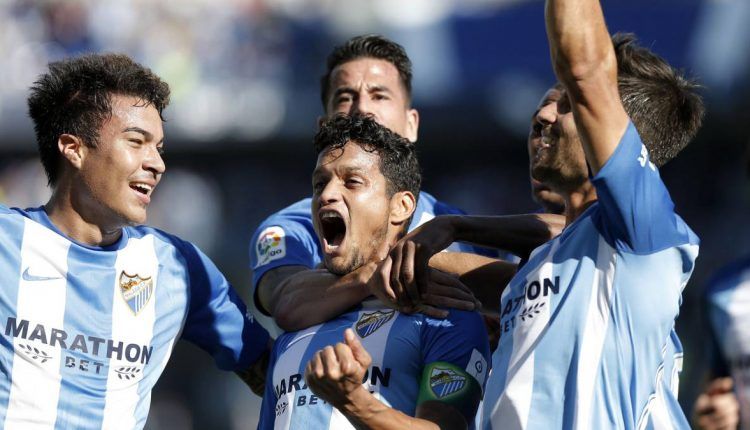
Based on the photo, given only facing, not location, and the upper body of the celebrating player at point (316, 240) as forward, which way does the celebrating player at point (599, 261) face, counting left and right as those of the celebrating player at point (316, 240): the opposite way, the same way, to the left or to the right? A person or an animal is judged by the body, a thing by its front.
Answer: to the right

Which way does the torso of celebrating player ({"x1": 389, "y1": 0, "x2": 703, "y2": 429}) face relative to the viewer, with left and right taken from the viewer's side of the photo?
facing to the left of the viewer

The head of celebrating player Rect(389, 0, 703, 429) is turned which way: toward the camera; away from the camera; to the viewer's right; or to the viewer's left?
to the viewer's left

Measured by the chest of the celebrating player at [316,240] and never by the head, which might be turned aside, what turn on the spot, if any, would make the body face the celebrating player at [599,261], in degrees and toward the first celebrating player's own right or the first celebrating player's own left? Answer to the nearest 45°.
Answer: approximately 45° to the first celebrating player's own left

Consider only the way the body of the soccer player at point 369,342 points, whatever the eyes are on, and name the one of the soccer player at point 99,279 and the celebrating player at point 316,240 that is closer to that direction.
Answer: the soccer player

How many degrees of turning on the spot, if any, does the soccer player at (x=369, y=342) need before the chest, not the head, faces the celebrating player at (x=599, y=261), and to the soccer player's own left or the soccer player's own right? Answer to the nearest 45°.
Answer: approximately 90° to the soccer player's own left

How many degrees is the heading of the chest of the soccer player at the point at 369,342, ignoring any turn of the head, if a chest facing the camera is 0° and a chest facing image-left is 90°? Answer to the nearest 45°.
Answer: approximately 45°

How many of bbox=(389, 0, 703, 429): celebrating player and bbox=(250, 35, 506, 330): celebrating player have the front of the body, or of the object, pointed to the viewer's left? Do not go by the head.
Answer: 1

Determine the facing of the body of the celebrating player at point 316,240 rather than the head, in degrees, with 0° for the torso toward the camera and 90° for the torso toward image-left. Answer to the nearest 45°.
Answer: approximately 0°
